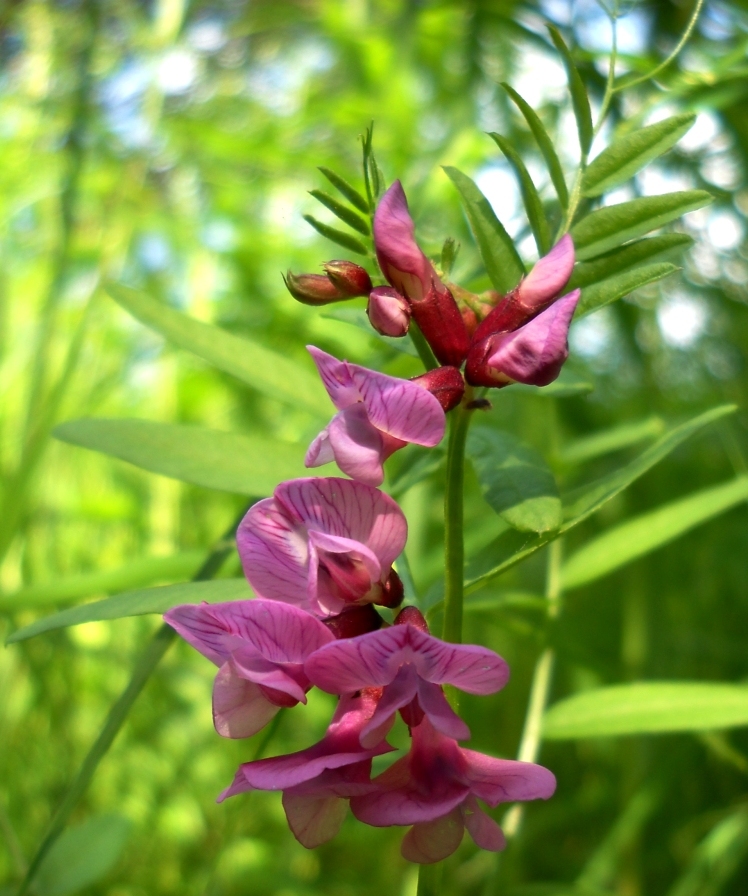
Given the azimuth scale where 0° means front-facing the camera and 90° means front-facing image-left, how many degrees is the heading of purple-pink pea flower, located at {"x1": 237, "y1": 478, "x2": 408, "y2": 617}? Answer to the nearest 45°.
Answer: approximately 45°

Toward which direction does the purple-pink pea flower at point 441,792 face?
toward the camera

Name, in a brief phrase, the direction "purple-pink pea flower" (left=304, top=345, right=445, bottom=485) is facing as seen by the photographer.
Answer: facing the viewer and to the left of the viewer

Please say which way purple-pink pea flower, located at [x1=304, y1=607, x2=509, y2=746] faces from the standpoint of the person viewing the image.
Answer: facing the viewer

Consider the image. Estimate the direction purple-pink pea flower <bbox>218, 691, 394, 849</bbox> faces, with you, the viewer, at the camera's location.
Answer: facing to the left of the viewer
